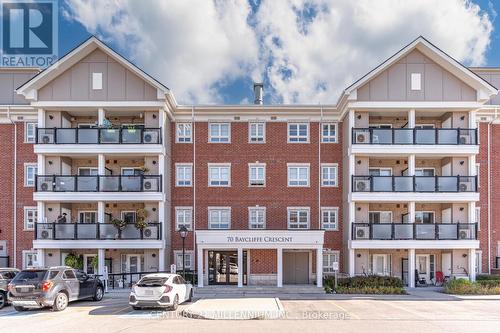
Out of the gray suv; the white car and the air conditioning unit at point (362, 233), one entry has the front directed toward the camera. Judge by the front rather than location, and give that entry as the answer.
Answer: the air conditioning unit

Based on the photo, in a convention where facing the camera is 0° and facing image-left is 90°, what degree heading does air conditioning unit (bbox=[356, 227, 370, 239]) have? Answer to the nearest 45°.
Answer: approximately 0°

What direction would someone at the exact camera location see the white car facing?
facing away from the viewer and to the right of the viewer

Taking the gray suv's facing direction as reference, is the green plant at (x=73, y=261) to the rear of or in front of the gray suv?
in front

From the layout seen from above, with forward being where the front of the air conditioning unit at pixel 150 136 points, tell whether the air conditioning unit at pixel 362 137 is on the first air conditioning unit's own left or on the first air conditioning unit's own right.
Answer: on the first air conditioning unit's own left

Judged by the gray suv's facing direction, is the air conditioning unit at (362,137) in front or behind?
in front

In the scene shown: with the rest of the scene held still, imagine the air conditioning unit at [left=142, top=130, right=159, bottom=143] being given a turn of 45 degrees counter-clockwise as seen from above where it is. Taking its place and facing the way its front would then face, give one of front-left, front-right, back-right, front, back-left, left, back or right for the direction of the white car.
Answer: front-right

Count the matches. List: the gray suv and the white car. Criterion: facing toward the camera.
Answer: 0
